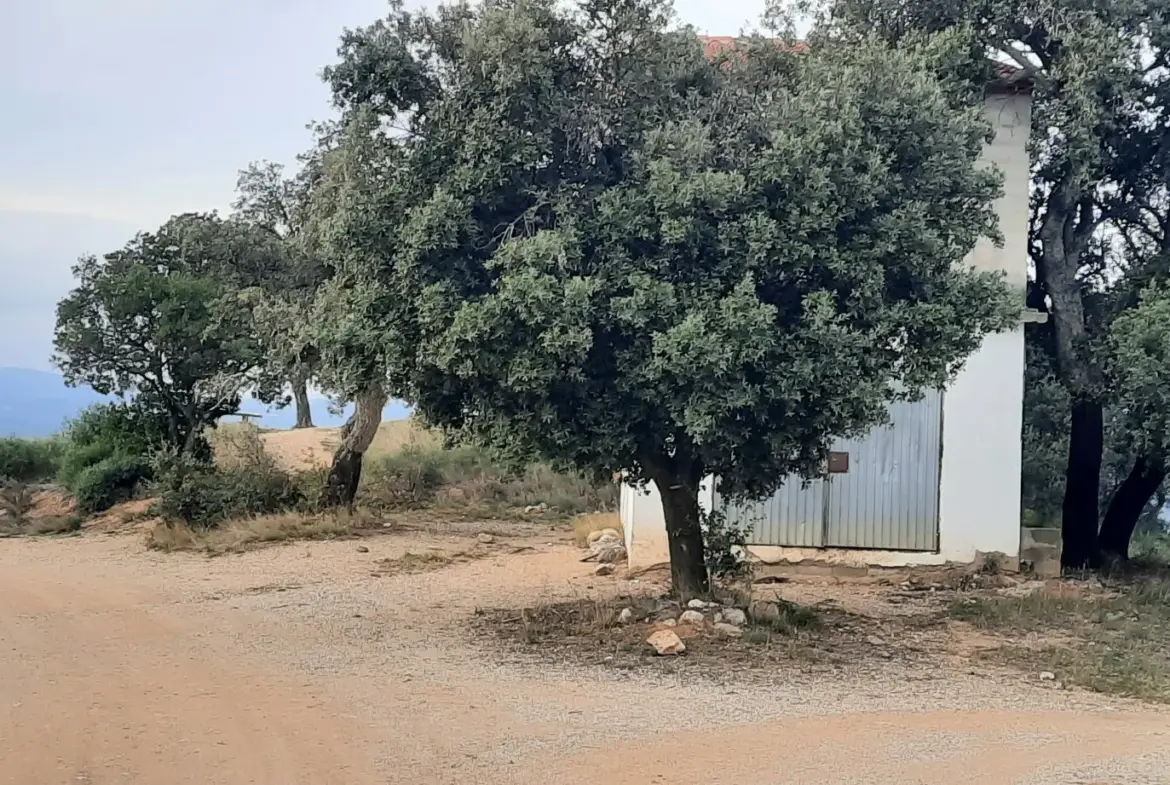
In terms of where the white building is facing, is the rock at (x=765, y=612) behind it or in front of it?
in front

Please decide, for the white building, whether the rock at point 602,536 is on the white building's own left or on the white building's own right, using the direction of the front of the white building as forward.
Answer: on the white building's own right

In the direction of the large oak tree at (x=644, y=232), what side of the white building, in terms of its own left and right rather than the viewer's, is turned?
front

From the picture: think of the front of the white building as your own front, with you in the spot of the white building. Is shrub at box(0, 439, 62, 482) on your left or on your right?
on your right

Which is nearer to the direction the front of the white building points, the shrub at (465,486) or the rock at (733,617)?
the rock

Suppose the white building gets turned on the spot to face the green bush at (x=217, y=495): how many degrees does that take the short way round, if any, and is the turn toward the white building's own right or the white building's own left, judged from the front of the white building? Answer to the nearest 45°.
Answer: approximately 90° to the white building's own right

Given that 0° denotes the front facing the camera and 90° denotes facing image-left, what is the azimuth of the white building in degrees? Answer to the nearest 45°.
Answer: approximately 0°

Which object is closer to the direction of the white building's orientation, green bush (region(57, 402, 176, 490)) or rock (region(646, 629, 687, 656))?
the rock

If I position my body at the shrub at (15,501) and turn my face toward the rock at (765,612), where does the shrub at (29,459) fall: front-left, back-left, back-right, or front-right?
back-left

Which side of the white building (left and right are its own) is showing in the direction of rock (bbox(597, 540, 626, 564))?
right

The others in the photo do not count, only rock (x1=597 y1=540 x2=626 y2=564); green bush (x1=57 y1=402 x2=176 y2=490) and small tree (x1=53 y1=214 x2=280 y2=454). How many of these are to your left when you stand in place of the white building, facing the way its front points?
0

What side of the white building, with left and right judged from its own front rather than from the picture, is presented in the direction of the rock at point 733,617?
front

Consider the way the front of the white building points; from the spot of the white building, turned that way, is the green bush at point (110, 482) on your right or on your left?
on your right
